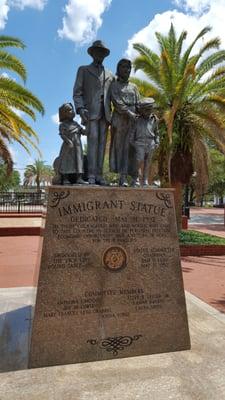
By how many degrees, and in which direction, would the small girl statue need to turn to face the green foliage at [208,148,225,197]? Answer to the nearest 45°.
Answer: approximately 90° to its left

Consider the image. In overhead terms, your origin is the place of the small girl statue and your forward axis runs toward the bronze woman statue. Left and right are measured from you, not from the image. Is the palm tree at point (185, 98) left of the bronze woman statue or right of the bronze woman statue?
left

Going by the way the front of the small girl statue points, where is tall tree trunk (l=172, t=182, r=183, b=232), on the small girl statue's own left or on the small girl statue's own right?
on the small girl statue's own left

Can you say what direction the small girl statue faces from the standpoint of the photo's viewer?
facing the viewer and to the right of the viewer

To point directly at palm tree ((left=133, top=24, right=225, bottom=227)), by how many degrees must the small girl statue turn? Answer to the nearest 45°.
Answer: approximately 90° to its left

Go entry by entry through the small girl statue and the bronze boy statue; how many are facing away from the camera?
0

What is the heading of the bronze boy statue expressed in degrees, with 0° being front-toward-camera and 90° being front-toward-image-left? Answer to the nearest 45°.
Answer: approximately 0°

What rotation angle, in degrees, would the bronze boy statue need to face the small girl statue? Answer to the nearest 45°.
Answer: approximately 90° to its right

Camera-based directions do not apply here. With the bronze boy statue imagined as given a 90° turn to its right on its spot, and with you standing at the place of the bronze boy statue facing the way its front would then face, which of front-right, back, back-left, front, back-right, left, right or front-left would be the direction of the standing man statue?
front

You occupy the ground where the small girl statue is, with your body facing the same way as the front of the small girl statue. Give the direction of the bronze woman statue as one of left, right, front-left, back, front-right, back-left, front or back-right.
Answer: front-left

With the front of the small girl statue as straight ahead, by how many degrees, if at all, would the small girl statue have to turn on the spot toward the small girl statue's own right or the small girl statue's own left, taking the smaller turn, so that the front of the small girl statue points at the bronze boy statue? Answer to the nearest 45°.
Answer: approximately 45° to the small girl statue's own left
